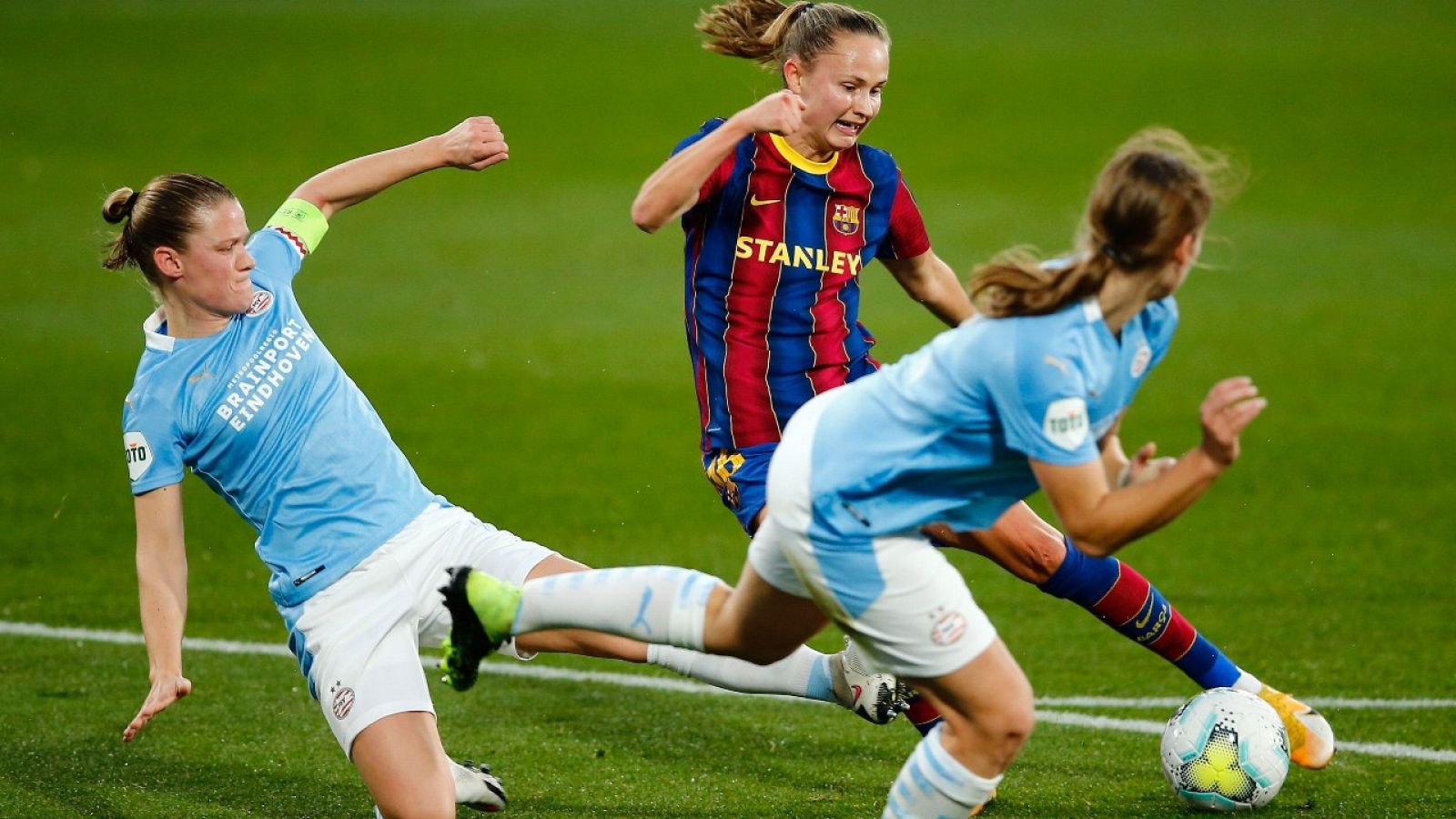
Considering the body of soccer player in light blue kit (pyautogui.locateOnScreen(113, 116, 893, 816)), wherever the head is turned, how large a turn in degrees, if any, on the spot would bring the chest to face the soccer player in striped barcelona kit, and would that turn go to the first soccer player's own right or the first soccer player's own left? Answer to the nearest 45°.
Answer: approximately 45° to the first soccer player's own left

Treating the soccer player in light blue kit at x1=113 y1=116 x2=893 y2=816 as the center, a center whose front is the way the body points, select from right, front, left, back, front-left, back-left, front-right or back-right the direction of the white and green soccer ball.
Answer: front-left

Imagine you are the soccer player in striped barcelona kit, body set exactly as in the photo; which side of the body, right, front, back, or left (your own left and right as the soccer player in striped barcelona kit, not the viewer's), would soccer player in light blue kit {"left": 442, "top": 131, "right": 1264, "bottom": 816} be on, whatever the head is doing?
front

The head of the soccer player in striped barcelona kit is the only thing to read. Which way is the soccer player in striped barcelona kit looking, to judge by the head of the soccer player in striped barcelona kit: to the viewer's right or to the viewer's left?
to the viewer's right

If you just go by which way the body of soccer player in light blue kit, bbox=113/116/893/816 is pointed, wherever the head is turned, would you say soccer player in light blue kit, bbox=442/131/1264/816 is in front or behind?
in front

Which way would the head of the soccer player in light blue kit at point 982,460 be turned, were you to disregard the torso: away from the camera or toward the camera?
away from the camera

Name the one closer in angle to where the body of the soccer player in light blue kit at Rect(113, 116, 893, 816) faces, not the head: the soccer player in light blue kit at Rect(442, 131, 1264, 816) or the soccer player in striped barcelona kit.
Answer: the soccer player in light blue kit

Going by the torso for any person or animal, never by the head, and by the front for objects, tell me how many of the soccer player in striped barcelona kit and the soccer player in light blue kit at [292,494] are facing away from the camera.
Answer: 0

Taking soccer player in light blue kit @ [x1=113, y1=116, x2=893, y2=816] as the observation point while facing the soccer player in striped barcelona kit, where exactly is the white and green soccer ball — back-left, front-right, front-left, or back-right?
front-right

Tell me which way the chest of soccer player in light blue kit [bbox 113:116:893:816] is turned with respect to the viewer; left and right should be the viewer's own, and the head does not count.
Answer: facing the viewer and to the right of the viewer

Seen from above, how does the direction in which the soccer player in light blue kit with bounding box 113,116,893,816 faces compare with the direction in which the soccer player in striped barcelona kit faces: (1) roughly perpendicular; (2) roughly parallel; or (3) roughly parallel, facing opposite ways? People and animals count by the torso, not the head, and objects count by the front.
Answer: roughly parallel

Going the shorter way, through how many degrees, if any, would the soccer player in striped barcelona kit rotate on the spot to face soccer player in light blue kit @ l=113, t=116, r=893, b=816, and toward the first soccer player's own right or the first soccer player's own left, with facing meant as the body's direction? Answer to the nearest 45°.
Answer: approximately 90° to the first soccer player's own right
